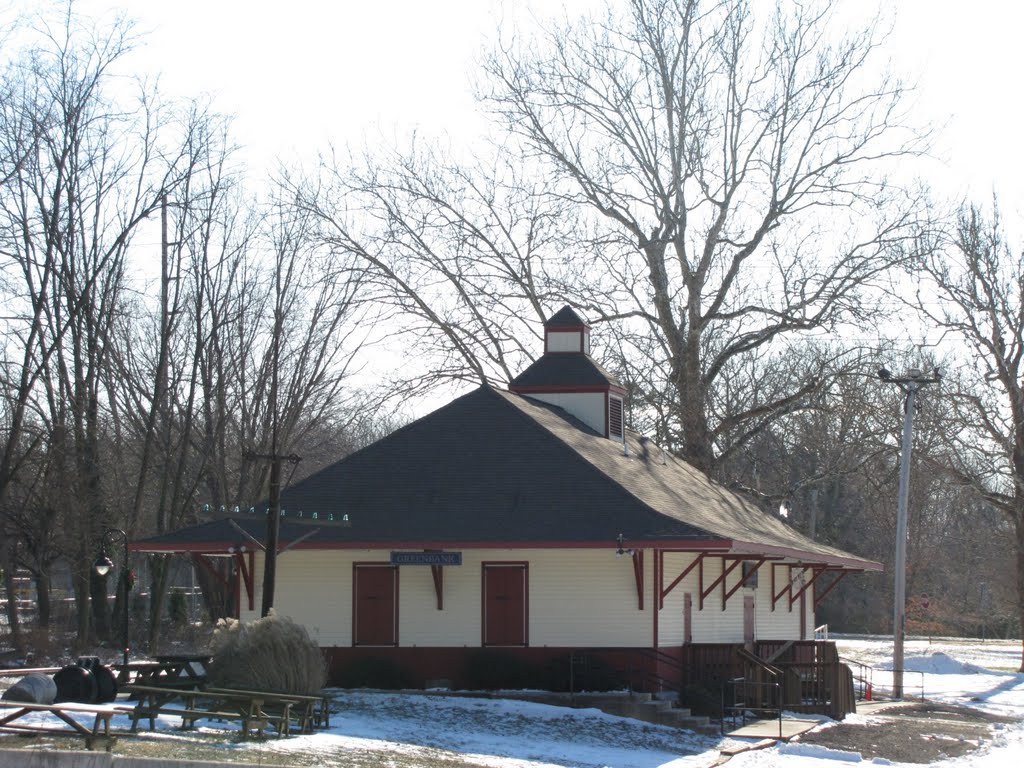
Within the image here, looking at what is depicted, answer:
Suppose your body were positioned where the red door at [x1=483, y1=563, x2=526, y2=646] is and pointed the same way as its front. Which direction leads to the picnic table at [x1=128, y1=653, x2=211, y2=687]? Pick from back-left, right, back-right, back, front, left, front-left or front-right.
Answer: front-right

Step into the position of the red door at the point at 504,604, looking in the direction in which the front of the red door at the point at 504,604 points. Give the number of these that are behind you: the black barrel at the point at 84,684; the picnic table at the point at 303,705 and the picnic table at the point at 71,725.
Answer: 0

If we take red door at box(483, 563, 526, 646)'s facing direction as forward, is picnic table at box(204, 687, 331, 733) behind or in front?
in front

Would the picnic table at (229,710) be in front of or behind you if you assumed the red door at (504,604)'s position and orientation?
in front

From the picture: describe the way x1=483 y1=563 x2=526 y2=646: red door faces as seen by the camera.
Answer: facing the viewer

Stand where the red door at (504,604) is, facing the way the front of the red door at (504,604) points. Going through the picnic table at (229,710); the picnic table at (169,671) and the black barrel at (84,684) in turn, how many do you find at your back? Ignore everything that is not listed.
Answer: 0

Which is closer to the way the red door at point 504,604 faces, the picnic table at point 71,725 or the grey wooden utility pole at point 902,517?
the picnic table

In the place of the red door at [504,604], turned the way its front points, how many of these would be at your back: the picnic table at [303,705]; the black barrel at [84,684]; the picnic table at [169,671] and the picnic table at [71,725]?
0

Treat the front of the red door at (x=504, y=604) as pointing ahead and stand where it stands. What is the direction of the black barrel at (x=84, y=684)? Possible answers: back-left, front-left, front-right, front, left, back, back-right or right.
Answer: front-right

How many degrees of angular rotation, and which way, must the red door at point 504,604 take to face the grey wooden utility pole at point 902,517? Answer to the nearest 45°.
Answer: approximately 135° to its left

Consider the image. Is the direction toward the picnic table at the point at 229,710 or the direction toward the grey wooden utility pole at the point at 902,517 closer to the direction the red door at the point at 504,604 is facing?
the picnic table

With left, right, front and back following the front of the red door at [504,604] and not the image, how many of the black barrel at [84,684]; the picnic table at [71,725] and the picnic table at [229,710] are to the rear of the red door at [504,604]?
0

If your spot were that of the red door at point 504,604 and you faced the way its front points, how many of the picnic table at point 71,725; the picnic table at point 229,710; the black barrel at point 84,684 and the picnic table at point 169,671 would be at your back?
0
